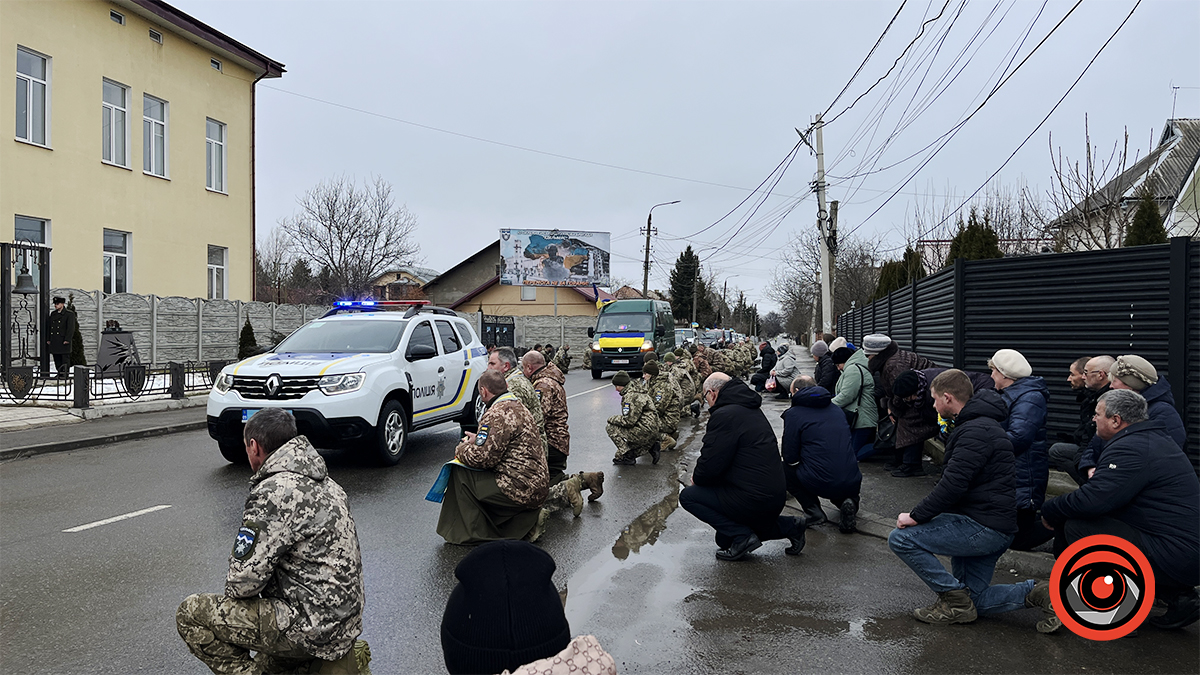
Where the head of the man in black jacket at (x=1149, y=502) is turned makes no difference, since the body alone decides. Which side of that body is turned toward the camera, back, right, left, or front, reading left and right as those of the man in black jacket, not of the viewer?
left

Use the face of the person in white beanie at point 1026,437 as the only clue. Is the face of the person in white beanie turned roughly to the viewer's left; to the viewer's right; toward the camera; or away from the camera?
to the viewer's left

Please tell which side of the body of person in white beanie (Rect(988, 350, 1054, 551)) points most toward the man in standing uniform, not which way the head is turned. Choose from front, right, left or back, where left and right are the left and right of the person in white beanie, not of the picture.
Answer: front

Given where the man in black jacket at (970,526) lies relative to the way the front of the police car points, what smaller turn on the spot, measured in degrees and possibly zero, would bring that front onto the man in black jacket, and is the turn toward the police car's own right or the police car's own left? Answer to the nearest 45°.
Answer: approximately 90° to the police car's own left

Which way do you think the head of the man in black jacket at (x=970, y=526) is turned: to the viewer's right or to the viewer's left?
to the viewer's left

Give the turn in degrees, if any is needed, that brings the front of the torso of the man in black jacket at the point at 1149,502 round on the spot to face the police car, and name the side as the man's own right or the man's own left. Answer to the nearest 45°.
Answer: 0° — they already face it

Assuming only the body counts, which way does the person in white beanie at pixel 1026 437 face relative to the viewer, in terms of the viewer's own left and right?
facing to the left of the viewer

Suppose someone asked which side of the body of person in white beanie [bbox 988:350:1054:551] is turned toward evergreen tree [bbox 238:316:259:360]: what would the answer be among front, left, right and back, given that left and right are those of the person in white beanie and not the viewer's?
front

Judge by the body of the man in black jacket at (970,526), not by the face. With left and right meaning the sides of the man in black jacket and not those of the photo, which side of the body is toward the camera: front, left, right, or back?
left

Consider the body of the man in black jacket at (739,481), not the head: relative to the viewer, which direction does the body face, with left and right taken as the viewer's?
facing to the left of the viewer

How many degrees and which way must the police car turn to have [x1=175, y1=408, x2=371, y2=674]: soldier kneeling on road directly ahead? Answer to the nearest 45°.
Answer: approximately 45° to its left
